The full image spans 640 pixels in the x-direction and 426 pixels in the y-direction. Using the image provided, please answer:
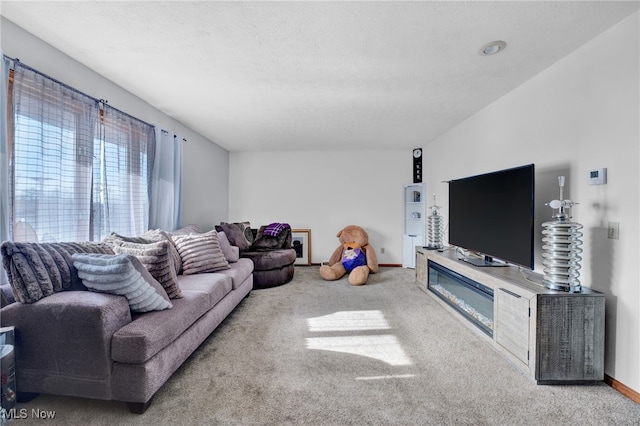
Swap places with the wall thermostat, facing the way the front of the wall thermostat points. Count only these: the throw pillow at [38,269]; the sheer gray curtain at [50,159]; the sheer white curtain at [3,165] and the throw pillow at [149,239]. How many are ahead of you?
4

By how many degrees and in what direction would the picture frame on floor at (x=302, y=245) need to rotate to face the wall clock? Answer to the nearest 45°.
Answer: approximately 90° to its left

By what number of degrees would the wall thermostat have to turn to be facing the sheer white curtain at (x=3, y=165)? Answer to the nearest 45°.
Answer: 0° — it already faces it

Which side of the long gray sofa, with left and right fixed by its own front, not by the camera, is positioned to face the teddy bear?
left

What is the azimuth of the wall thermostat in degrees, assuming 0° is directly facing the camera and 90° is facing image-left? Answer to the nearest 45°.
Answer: approximately 45°

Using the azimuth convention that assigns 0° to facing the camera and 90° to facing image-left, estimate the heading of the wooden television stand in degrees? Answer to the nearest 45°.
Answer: approximately 45°

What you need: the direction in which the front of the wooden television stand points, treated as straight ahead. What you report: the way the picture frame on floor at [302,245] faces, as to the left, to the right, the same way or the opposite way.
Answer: to the left

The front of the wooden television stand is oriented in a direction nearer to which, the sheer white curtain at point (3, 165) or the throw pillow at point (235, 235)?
the sheer white curtain

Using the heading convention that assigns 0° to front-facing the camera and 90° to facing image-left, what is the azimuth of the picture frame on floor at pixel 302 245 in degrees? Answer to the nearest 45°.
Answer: approximately 0°
